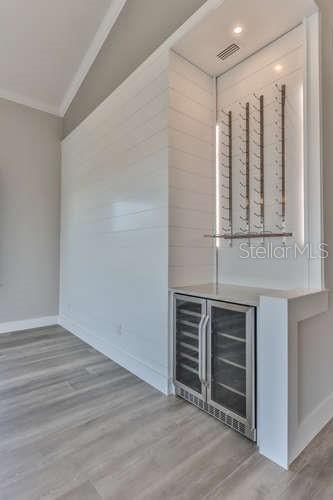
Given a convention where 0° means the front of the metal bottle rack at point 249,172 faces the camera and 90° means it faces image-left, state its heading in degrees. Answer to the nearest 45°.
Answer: approximately 45°
